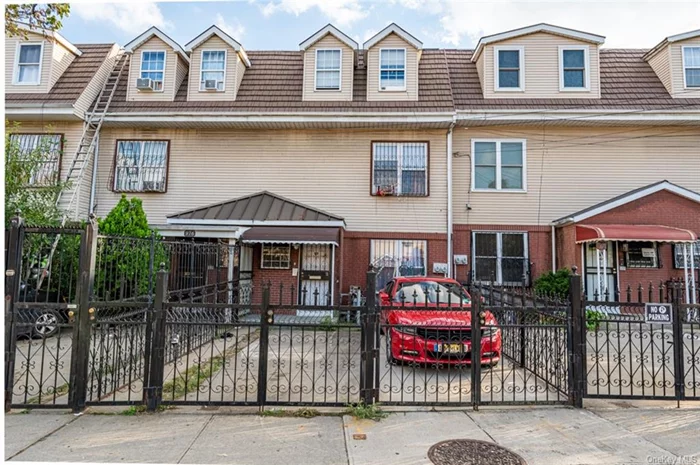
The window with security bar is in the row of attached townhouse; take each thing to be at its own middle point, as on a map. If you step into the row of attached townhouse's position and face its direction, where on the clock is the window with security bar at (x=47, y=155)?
The window with security bar is roughly at 3 o'clock from the row of attached townhouse.

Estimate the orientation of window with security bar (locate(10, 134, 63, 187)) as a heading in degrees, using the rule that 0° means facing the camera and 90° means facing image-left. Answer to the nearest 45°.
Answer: approximately 0°

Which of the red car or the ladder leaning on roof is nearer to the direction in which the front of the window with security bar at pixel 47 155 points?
the red car

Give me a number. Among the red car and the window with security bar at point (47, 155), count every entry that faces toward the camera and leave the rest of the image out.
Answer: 2

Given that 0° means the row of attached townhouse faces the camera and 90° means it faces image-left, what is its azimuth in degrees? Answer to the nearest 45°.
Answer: approximately 0°

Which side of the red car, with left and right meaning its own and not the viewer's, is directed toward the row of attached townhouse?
back

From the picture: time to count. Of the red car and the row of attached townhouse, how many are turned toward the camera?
2

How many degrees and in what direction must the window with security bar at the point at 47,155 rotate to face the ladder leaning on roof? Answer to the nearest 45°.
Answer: approximately 45° to its left
